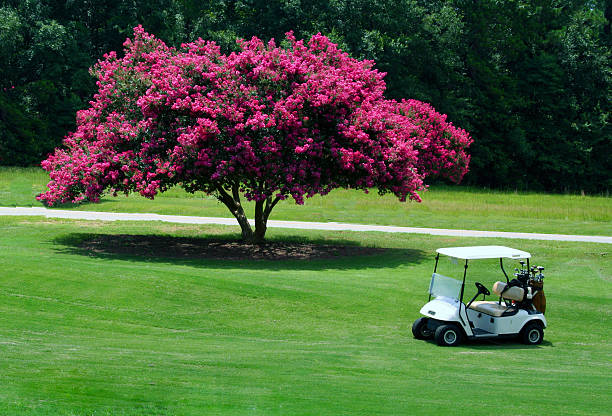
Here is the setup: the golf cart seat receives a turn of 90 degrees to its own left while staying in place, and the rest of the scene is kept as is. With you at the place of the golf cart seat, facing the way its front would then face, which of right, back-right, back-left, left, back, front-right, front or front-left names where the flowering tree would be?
back

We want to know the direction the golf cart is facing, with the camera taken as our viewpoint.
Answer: facing the viewer and to the left of the viewer

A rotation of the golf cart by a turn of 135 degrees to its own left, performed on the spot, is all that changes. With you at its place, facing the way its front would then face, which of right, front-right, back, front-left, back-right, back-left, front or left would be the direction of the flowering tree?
back-left
